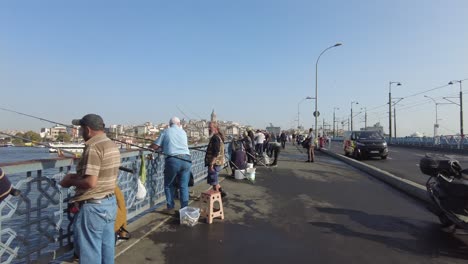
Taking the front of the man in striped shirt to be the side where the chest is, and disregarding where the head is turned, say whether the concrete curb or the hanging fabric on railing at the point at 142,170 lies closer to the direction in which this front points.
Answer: the hanging fabric on railing

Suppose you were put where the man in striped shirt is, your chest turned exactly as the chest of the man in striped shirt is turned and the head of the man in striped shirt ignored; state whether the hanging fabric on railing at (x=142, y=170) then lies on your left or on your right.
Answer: on your right

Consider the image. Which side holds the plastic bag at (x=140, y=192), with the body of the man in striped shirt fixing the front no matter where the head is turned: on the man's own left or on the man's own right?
on the man's own right

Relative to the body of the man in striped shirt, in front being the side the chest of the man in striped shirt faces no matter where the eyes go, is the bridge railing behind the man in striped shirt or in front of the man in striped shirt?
in front

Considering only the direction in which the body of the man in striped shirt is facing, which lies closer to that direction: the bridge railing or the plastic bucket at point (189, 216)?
the bridge railing
